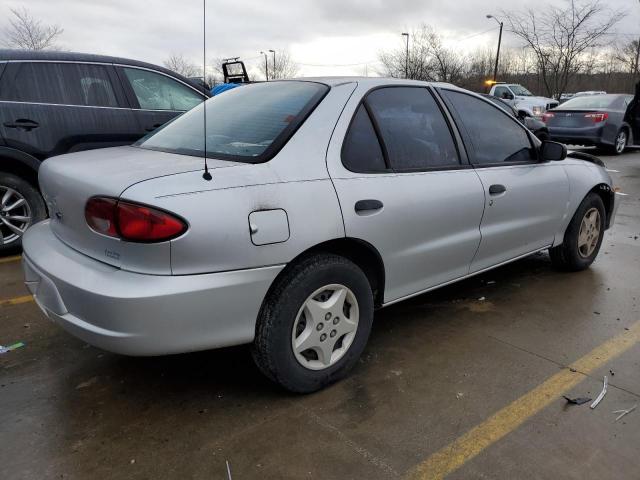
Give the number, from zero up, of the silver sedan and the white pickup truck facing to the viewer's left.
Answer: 0

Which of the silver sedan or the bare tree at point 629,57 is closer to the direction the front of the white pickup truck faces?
the silver sedan

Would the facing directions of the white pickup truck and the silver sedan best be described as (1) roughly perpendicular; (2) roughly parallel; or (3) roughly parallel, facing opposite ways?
roughly perpendicular

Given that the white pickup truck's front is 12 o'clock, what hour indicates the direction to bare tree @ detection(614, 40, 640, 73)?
The bare tree is roughly at 8 o'clock from the white pickup truck.

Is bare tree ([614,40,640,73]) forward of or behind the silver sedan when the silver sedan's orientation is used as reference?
forward

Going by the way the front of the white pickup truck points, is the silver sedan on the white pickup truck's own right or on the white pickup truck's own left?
on the white pickup truck's own right

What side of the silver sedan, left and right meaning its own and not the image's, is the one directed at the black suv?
left

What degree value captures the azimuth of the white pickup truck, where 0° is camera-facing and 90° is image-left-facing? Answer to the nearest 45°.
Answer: approximately 315°

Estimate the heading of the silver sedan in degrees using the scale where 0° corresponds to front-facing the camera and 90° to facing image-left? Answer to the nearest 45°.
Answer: approximately 225°
